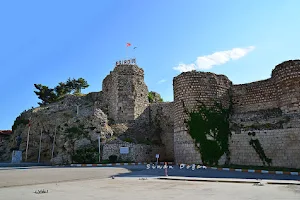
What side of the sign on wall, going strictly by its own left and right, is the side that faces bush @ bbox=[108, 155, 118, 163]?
right

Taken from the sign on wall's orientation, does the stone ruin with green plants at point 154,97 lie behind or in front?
behind

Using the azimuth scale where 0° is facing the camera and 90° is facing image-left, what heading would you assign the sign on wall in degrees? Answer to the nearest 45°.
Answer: approximately 0°

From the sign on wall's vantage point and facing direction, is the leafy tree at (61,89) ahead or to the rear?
to the rear

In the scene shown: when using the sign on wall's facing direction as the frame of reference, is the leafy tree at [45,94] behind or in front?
behind

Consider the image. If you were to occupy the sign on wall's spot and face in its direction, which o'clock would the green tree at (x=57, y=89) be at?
The green tree is roughly at 5 o'clock from the sign on wall.
